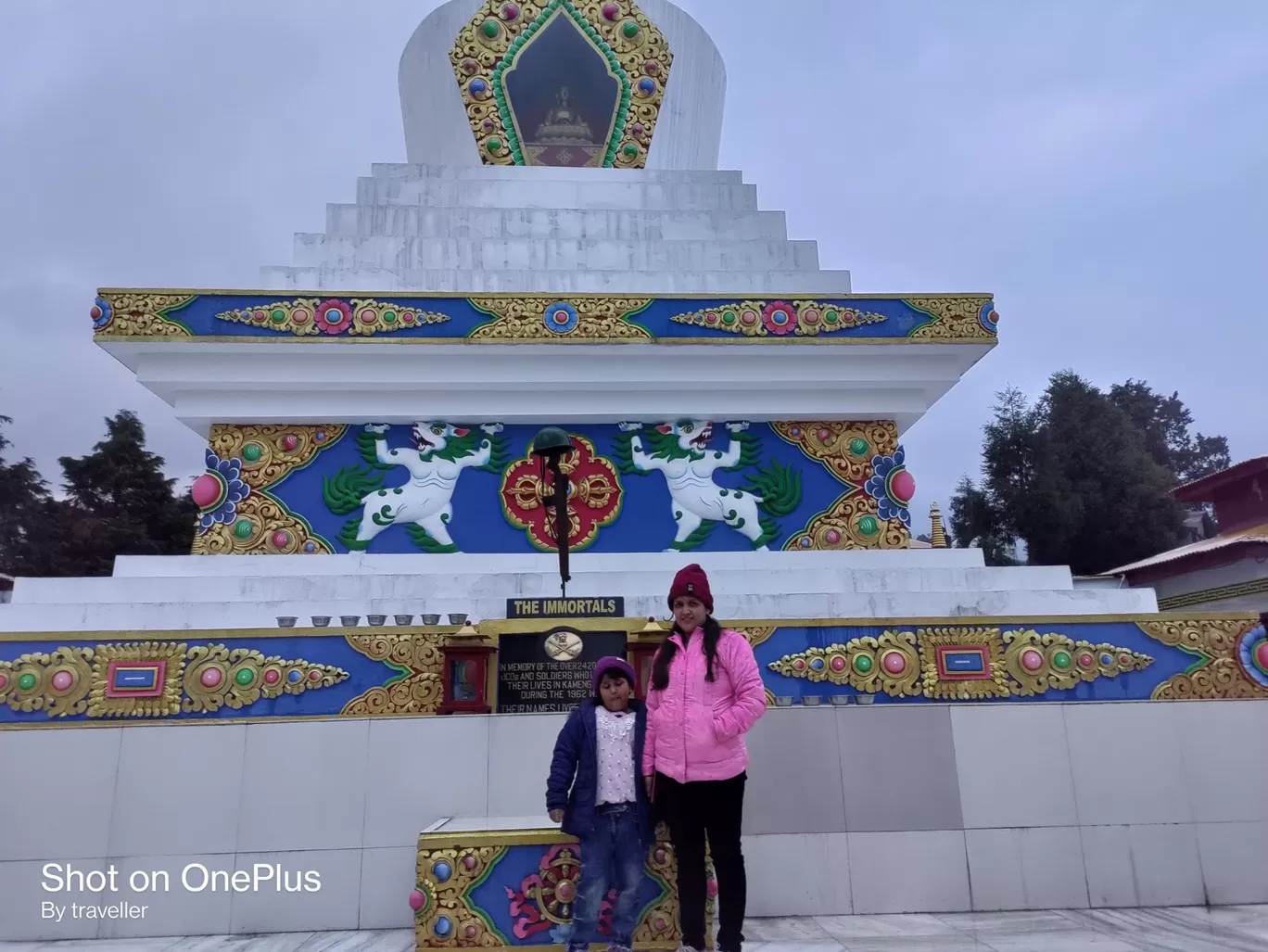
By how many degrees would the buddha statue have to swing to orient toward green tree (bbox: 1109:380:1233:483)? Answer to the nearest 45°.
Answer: approximately 135° to its left

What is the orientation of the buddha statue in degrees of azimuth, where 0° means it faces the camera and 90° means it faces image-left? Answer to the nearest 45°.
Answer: approximately 0°

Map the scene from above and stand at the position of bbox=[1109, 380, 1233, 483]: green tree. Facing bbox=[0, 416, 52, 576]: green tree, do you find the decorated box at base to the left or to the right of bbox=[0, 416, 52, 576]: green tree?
left

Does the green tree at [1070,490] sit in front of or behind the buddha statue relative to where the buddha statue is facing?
behind

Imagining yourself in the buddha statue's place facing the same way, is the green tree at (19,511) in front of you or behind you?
behind

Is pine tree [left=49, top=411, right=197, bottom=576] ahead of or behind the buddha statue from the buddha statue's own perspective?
behind
